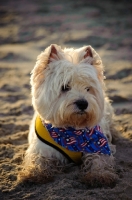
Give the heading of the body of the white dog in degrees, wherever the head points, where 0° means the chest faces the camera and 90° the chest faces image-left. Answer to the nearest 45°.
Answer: approximately 0°
